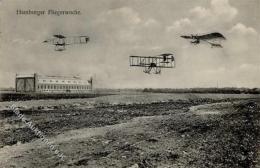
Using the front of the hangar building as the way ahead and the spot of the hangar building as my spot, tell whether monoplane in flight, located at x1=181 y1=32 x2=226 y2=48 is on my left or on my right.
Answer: on my left

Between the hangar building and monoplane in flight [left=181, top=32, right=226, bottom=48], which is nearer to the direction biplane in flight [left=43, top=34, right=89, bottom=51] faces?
the hangar building

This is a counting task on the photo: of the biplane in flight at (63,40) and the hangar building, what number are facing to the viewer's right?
0

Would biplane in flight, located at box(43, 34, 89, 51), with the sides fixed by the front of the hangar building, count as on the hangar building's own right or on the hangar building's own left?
on the hangar building's own left

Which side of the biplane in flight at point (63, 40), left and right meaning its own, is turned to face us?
left

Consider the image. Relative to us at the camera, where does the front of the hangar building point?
facing the viewer and to the left of the viewer

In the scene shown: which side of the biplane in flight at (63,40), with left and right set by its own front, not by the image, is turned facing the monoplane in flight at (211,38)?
back

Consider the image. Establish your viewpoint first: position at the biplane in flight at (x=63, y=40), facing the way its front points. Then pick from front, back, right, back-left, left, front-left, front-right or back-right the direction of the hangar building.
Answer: right
